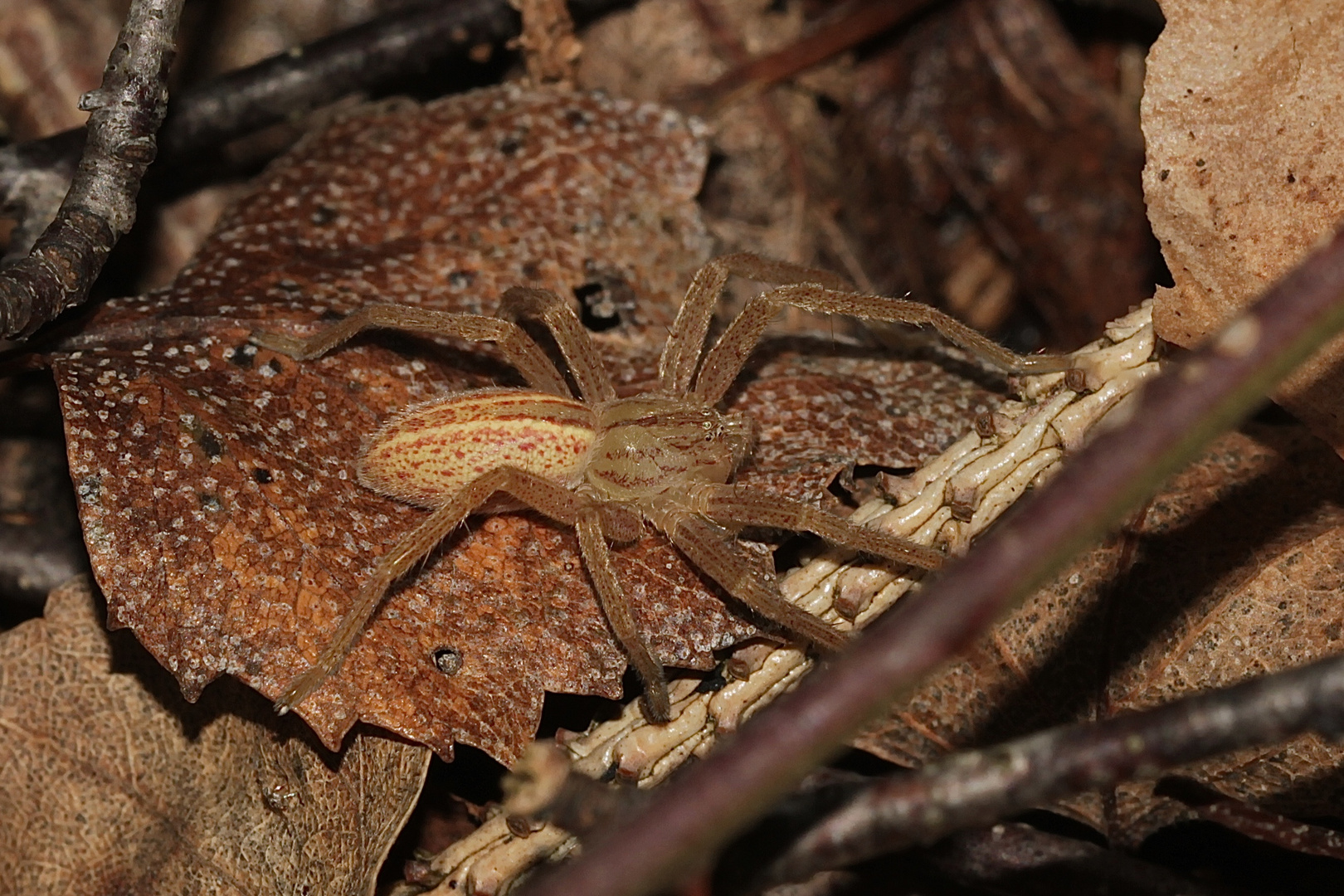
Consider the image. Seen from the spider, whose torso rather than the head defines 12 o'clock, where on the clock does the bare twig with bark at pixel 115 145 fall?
The bare twig with bark is roughly at 6 o'clock from the spider.

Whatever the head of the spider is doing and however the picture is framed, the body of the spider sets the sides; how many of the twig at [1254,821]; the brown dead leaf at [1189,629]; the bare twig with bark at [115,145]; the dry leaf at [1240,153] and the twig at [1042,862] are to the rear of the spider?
1

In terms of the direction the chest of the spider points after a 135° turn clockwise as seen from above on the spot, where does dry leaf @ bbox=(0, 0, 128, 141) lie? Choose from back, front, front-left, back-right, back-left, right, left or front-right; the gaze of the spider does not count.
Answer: right

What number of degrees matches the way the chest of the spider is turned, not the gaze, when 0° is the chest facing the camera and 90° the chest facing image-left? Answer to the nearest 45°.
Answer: approximately 270°

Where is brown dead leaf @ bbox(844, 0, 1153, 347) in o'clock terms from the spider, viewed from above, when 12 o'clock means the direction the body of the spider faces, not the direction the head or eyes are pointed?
The brown dead leaf is roughly at 10 o'clock from the spider.

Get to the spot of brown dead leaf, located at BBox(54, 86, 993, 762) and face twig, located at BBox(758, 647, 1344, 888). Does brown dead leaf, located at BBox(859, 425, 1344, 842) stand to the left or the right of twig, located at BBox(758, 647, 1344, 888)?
left

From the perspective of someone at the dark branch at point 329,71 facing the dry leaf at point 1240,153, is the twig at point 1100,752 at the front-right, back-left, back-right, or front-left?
front-right

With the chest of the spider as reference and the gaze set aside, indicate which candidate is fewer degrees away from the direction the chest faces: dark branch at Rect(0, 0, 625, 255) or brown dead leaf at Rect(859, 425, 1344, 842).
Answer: the brown dead leaf

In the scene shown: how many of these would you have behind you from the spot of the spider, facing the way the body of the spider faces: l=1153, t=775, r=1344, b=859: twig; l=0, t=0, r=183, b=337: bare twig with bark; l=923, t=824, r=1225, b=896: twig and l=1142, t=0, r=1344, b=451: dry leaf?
1

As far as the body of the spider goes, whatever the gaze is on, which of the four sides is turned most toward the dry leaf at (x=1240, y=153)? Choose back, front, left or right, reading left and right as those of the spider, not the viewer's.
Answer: front

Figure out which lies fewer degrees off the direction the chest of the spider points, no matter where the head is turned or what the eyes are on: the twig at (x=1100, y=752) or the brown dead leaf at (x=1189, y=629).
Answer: the brown dead leaf

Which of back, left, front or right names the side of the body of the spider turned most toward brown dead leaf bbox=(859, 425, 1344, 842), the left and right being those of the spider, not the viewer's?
front

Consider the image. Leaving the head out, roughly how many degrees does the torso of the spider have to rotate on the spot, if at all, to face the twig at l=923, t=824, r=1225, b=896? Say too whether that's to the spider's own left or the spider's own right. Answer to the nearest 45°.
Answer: approximately 45° to the spider's own right
